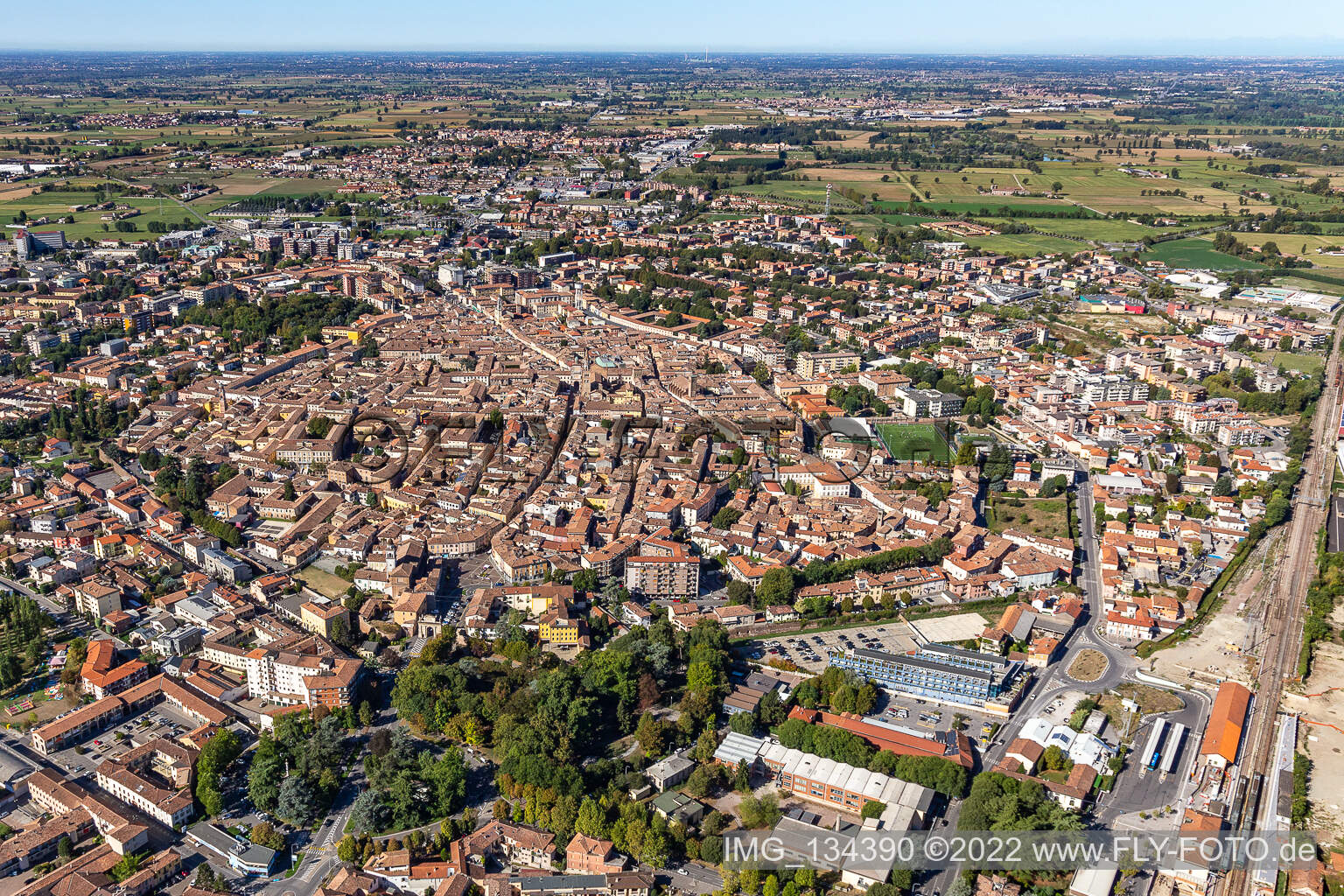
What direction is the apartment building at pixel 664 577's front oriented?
toward the camera

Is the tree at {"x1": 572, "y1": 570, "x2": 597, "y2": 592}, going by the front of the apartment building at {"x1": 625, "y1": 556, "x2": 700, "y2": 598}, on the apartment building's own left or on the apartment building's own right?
on the apartment building's own right

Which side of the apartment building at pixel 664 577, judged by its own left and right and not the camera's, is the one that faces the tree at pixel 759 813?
front

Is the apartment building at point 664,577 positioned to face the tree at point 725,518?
no

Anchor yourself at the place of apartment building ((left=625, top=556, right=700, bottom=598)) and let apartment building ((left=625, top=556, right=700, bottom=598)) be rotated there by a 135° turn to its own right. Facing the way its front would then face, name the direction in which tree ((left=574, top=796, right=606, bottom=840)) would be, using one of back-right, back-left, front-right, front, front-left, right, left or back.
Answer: back-left

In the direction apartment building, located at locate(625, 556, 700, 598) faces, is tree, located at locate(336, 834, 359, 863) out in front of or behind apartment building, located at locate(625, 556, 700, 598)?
in front

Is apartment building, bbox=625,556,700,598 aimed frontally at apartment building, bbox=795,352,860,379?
no

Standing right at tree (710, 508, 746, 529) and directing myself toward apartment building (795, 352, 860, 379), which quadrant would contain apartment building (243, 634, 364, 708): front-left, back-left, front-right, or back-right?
back-left

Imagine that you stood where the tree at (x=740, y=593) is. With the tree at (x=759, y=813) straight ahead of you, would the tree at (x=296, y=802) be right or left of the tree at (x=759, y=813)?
right

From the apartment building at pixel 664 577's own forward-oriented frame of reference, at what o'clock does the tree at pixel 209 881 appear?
The tree is roughly at 1 o'clock from the apartment building.

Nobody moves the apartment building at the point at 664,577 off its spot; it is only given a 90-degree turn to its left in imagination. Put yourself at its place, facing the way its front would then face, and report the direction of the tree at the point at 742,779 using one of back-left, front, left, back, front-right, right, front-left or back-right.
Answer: right

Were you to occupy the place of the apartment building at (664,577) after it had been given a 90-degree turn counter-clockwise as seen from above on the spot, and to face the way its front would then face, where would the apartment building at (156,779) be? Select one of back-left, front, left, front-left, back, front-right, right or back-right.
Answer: back-right

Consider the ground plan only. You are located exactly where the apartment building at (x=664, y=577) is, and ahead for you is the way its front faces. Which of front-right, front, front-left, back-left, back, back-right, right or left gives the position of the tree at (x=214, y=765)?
front-right

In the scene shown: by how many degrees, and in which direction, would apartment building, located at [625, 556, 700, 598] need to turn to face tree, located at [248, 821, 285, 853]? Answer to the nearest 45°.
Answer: approximately 45° to its right

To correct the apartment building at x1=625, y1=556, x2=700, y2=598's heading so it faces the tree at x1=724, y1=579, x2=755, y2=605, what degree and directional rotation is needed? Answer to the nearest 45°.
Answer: approximately 90° to its left
